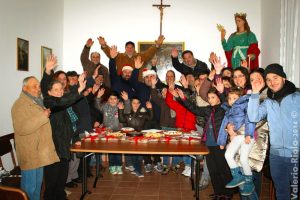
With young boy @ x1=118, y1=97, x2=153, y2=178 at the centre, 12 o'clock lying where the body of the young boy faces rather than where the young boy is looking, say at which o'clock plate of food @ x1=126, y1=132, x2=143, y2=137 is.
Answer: The plate of food is roughly at 12 o'clock from the young boy.

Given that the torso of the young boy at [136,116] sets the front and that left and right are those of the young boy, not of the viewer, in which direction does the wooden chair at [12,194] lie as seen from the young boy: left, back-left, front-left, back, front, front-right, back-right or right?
front

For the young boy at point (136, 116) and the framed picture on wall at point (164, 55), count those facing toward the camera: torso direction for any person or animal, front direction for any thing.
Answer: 2

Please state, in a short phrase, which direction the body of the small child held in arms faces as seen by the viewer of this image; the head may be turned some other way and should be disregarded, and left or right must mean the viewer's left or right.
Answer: facing the viewer and to the left of the viewer

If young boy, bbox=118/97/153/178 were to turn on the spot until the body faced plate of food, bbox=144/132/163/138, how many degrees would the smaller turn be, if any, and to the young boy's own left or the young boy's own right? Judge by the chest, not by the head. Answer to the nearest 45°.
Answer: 0° — they already face it

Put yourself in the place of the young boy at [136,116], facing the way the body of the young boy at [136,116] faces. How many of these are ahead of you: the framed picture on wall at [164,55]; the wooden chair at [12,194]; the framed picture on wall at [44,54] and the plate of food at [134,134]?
2

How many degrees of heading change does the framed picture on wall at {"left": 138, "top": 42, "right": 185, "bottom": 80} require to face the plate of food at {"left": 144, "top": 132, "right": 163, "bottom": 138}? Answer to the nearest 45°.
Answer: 0° — it already faces it

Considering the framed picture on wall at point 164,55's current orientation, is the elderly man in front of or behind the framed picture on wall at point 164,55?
in front

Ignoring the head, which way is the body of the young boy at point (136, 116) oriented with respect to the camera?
toward the camera

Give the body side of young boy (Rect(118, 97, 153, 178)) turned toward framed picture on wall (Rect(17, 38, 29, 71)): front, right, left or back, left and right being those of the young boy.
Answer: right
